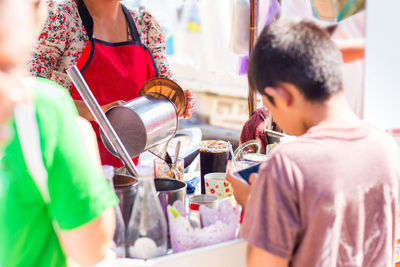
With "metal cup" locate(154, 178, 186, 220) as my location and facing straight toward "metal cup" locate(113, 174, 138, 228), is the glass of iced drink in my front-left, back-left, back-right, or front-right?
back-right

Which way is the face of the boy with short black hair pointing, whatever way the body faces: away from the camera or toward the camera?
away from the camera

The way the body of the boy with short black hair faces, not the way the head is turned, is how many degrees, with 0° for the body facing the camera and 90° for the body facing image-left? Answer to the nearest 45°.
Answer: approximately 135°
